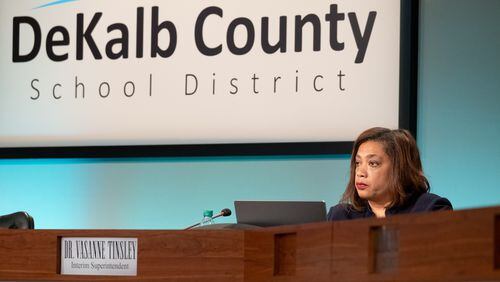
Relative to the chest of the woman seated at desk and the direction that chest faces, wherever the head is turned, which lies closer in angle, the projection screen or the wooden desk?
the wooden desk

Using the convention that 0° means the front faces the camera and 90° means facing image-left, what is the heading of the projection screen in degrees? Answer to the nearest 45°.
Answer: approximately 0°

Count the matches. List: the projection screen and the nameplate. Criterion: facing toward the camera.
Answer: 2

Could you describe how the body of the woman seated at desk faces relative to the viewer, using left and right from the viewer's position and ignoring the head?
facing the viewer and to the left of the viewer

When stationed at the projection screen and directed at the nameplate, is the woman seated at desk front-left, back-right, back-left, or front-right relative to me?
front-left

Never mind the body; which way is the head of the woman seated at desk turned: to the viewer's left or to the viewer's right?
to the viewer's left

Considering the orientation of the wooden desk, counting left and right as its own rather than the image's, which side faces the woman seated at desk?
back

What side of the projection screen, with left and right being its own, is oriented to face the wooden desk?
front

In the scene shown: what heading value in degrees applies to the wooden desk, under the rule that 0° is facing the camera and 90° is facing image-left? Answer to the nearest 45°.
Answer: approximately 0°

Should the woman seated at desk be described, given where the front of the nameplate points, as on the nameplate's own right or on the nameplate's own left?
on the nameplate's own left

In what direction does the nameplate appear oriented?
toward the camera

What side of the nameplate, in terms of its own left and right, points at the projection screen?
back
